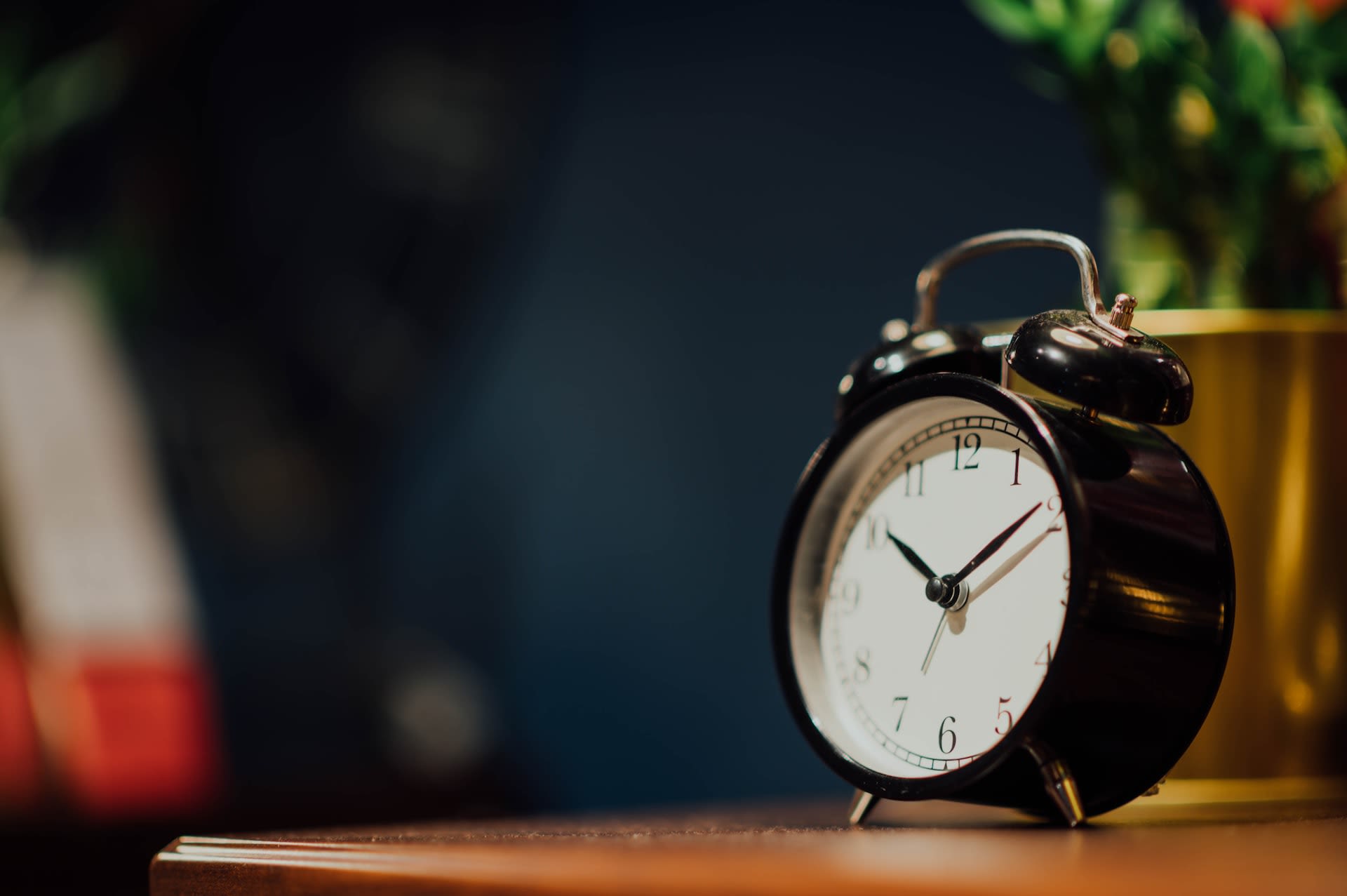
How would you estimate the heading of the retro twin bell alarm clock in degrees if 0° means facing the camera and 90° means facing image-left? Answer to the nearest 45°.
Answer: approximately 45°
